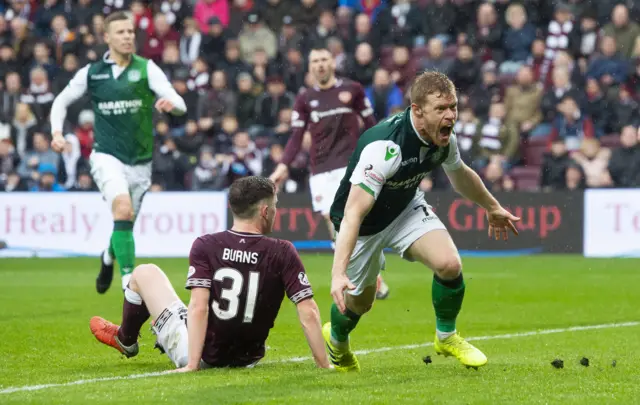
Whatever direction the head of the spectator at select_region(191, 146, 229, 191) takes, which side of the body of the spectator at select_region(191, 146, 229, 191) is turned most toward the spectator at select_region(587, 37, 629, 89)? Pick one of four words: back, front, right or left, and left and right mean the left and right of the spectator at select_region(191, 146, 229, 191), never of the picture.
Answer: left

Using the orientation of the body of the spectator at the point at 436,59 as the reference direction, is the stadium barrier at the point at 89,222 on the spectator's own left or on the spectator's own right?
on the spectator's own right

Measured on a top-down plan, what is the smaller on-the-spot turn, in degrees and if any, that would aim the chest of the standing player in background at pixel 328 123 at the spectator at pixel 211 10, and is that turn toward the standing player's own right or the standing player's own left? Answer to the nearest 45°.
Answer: approximately 180°

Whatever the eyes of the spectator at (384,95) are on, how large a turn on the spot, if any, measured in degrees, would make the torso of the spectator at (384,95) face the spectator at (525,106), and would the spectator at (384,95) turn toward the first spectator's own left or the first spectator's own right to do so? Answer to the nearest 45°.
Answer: approximately 90° to the first spectator's own left

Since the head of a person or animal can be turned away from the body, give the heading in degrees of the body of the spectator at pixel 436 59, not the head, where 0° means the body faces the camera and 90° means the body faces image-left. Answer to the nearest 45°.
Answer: approximately 0°

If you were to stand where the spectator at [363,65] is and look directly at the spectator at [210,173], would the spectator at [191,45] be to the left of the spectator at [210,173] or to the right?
right

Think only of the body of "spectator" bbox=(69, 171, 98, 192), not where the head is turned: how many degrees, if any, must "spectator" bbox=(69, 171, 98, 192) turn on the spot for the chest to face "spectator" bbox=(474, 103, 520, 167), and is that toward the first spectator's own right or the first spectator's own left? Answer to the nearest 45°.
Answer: approximately 90° to the first spectator's own left

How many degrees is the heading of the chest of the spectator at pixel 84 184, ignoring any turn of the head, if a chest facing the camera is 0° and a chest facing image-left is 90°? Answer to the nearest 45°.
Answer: approximately 0°
